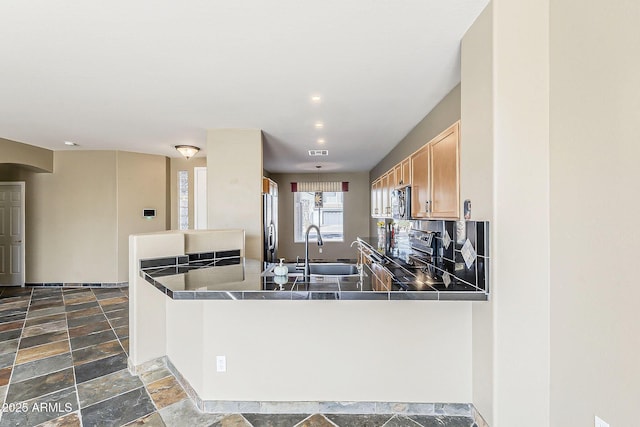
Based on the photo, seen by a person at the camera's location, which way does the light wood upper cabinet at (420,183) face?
facing to the left of the viewer

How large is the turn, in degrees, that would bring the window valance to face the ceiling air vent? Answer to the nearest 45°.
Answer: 0° — it already faces it

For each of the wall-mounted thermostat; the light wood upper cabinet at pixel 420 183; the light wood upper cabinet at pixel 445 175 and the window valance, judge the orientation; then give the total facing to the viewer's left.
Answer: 2

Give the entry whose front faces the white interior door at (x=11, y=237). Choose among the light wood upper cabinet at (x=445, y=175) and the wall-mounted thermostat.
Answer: the light wood upper cabinet

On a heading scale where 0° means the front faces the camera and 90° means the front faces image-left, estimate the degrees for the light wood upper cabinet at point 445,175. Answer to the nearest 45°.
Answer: approximately 90°

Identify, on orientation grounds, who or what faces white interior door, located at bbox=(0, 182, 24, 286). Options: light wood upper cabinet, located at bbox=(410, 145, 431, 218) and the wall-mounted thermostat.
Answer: the light wood upper cabinet
